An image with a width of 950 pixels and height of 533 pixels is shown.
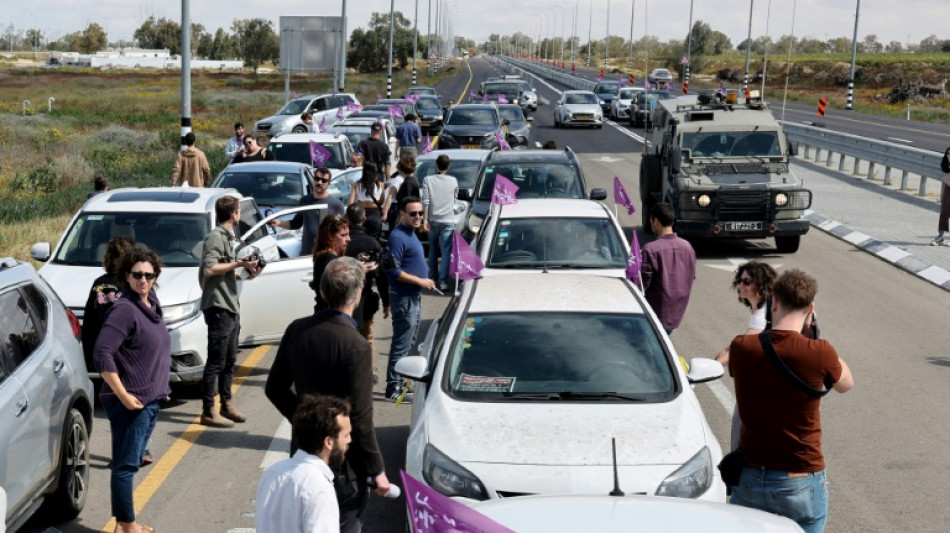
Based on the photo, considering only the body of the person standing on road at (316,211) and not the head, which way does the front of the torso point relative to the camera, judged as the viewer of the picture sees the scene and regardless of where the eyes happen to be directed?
toward the camera

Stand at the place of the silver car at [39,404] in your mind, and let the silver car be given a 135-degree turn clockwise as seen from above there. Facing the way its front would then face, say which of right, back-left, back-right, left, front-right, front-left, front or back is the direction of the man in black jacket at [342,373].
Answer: back-right

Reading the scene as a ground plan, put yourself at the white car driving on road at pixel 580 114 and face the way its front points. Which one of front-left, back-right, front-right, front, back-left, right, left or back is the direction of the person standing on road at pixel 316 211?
front

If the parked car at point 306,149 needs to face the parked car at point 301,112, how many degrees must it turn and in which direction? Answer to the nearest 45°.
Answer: approximately 180°

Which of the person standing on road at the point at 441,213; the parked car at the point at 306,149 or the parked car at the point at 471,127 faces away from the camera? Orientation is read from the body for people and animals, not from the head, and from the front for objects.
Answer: the person standing on road

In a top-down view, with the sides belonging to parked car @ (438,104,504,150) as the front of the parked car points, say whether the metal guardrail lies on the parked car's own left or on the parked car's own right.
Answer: on the parked car's own left

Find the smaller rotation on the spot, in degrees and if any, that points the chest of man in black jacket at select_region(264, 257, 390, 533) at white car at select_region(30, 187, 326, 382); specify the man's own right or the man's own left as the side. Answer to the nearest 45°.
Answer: approximately 45° to the man's own left

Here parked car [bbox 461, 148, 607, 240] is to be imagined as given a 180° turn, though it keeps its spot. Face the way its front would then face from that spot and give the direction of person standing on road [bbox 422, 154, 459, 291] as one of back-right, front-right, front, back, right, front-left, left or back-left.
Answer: back-left

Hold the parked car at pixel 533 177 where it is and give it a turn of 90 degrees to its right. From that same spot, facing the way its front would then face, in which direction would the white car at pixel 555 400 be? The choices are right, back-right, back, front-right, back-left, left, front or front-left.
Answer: left

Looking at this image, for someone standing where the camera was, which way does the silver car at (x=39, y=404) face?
facing the viewer and to the left of the viewer

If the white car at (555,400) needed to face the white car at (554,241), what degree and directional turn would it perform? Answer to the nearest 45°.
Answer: approximately 180°

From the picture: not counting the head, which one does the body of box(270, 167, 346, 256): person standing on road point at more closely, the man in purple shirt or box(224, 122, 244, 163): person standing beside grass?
the man in purple shirt

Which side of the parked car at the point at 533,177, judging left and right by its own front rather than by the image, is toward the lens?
front

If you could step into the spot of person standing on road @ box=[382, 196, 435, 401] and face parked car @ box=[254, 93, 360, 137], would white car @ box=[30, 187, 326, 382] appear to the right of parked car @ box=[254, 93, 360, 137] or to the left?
left

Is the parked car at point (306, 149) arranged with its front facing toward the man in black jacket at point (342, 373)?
yes

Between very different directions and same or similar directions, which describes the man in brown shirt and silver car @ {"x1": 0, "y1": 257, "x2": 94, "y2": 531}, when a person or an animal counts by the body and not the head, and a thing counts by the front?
very different directions

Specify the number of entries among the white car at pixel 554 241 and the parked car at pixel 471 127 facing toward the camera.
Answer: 2

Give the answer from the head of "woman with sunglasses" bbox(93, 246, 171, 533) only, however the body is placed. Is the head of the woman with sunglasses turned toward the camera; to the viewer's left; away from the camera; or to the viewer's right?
toward the camera

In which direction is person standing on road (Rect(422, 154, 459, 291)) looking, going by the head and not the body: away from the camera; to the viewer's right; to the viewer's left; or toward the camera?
away from the camera

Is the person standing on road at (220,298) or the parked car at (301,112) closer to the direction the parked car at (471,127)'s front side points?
the person standing on road
